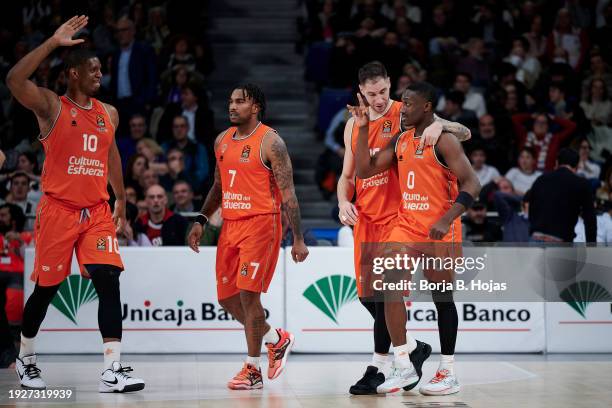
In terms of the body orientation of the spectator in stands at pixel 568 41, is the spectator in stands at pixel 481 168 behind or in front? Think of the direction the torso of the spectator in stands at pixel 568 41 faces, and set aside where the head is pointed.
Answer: in front

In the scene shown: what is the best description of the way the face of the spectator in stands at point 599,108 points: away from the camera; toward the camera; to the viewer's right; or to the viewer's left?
toward the camera

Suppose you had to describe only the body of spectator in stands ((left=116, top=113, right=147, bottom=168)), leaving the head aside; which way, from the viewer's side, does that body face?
toward the camera

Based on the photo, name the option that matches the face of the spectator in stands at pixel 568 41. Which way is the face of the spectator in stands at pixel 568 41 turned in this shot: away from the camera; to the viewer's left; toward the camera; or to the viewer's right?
toward the camera

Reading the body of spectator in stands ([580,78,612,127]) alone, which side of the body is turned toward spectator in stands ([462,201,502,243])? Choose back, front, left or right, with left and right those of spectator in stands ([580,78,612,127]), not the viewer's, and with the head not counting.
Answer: front

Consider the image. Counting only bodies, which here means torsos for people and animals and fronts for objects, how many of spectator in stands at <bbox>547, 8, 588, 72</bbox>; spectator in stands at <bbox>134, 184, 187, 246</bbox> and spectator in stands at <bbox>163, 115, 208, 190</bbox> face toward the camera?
3

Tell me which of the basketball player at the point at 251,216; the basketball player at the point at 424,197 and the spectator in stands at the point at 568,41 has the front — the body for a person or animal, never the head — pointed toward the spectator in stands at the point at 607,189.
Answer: the spectator in stands at the point at 568,41

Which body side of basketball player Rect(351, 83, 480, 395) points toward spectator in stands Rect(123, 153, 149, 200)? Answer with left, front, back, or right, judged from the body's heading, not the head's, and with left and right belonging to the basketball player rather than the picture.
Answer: right

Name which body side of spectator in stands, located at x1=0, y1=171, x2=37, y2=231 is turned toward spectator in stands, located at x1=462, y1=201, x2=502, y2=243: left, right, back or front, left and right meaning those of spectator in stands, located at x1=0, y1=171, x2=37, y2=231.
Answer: left

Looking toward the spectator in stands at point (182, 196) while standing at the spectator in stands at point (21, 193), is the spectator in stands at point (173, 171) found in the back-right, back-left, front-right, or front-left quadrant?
front-left

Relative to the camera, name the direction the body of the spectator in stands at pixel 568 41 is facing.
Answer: toward the camera

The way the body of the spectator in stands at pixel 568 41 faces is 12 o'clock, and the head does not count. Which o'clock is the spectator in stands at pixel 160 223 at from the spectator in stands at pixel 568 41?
the spectator in stands at pixel 160 223 is roughly at 1 o'clock from the spectator in stands at pixel 568 41.

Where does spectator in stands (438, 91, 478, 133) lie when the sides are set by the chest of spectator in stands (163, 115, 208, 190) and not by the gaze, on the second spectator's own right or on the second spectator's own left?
on the second spectator's own left

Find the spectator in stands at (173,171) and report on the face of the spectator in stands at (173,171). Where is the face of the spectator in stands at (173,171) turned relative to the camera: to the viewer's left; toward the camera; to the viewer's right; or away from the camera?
toward the camera

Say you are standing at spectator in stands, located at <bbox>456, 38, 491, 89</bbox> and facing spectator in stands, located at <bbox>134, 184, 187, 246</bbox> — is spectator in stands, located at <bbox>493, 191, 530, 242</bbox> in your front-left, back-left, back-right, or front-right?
front-left

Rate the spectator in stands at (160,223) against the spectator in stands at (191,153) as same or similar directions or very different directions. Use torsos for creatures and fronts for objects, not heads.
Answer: same or similar directions
